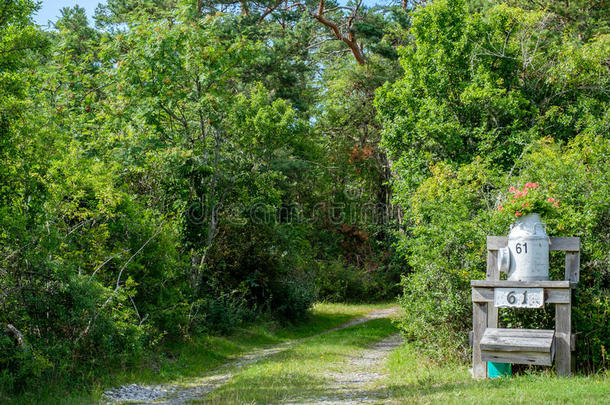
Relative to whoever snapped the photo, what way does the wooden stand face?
facing the viewer
